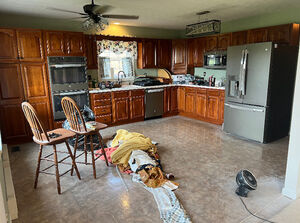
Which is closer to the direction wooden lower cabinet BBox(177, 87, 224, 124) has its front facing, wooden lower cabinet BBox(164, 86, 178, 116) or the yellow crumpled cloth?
the yellow crumpled cloth

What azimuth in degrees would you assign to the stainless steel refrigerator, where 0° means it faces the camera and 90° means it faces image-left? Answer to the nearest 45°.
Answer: approximately 45°

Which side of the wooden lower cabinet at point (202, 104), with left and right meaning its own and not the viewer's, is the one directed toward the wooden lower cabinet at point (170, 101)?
right

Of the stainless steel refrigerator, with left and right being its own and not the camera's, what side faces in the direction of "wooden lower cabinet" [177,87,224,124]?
right

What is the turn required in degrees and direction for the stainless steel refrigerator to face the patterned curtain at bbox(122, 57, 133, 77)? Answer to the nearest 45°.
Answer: approximately 45° to its right

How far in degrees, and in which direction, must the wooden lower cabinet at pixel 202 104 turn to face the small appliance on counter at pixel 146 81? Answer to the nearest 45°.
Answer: approximately 45° to its right

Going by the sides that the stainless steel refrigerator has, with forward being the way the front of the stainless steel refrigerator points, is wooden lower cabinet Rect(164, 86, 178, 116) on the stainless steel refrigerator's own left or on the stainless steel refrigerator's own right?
on the stainless steel refrigerator's own right

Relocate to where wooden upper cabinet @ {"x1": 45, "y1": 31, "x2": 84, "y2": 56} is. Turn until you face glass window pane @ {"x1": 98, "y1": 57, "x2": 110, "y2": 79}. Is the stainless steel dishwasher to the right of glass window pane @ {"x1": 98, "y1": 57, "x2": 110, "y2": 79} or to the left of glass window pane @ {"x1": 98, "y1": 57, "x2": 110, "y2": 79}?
right
